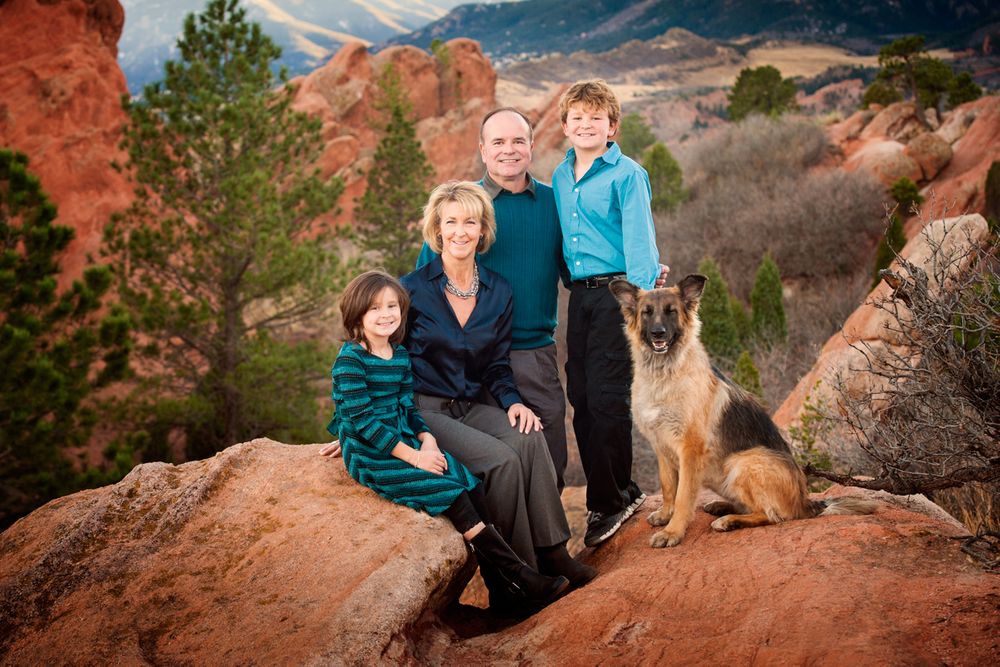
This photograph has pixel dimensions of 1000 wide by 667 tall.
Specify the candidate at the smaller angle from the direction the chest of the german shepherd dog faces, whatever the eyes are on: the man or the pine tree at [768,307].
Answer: the man

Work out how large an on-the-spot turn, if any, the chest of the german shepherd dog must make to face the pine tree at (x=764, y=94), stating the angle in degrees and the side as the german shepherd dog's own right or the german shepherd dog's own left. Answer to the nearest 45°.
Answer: approximately 135° to the german shepherd dog's own right

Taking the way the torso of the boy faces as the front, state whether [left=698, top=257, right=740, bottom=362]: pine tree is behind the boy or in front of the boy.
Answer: behind

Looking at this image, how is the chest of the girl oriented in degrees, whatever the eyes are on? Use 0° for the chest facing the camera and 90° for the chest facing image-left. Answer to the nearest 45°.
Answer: approximately 315°

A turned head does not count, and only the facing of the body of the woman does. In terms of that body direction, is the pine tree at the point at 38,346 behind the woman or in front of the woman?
behind

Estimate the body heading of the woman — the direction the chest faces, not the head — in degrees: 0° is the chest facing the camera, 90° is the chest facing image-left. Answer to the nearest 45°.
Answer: approximately 315°

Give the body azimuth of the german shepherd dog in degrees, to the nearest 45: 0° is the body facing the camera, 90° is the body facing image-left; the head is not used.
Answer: approximately 45°

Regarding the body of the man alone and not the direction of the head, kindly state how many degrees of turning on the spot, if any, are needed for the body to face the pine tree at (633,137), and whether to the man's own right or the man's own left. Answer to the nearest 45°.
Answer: approximately 180°

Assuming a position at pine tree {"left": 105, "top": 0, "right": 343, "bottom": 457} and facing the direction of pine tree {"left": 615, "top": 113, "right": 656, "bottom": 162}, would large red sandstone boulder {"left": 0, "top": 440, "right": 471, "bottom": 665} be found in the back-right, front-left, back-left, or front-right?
back-right

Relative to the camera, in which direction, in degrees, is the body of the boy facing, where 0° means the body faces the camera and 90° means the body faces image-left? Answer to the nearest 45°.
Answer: approximately 45°

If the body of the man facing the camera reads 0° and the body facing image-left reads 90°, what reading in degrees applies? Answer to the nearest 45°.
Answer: approximately 0°
